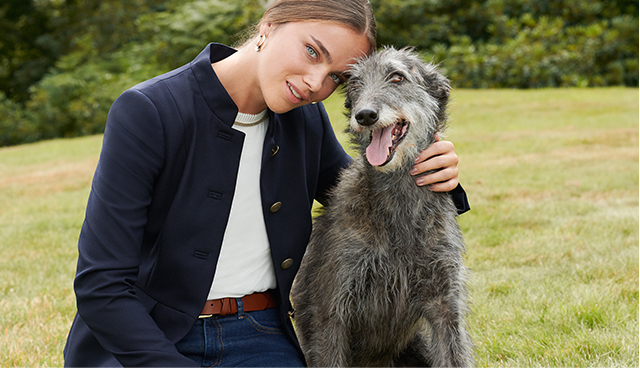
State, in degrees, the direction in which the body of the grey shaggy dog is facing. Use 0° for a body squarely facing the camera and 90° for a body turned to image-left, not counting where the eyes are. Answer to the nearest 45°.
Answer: approximately 0°

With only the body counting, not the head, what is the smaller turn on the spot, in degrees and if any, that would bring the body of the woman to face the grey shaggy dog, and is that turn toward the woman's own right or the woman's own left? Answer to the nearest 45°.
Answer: approximately 45° to the woman's own left

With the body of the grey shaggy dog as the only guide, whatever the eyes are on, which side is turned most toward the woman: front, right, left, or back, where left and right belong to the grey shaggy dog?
right
